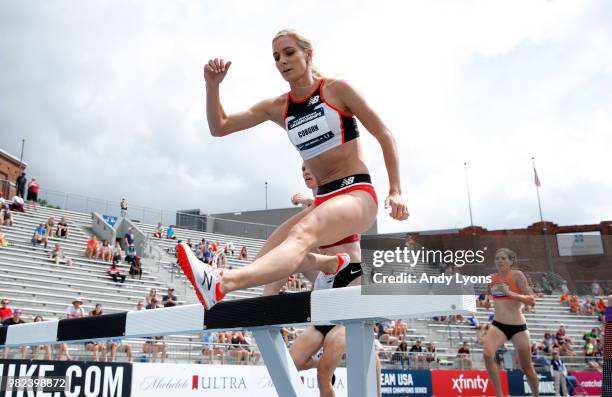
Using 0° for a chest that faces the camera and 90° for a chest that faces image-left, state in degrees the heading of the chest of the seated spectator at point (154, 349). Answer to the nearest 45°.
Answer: approximately 0°

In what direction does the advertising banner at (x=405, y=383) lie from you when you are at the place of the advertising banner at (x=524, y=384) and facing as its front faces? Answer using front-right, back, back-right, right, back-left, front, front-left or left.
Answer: front-right

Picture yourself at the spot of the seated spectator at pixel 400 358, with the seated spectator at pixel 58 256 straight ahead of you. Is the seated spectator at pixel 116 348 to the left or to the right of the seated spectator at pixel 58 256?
left

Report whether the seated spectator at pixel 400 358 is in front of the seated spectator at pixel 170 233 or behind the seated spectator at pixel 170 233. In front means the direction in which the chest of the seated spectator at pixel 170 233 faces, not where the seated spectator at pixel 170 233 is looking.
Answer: in front

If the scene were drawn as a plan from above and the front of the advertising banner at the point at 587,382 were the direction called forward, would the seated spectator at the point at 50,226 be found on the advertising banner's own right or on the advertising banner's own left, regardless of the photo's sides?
on the advertising banner's own right

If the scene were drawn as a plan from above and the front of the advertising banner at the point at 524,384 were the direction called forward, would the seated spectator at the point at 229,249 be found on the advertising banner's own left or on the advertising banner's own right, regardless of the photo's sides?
on the advertising banner's own right

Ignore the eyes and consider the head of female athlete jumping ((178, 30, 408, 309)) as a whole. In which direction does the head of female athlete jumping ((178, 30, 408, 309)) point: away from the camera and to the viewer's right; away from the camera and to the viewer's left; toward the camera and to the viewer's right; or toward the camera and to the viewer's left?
toward the camera and to the viewer's left

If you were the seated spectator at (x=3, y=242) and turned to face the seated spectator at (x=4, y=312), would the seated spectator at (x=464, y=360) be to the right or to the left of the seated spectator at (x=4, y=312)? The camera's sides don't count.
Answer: left

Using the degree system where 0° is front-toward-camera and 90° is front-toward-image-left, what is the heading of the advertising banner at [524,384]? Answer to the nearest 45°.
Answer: approximately 0°

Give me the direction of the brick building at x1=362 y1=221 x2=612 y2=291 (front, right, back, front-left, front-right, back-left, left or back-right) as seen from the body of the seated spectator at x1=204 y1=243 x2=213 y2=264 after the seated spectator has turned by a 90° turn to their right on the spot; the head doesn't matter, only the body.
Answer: back

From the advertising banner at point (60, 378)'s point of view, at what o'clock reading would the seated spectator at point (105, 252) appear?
The seated spectator is roughly at 6 o'clock from the advertising banner.
